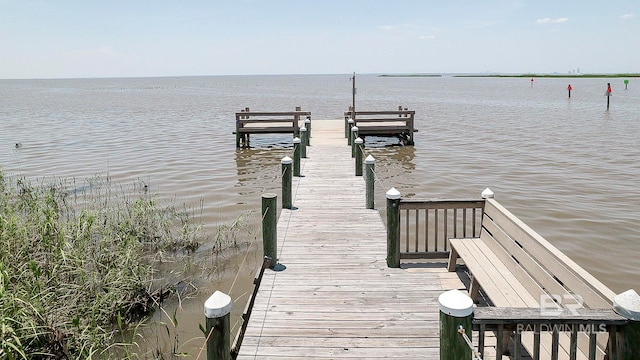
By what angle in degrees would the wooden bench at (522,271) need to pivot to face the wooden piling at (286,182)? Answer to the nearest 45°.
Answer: approximately 90° to its right

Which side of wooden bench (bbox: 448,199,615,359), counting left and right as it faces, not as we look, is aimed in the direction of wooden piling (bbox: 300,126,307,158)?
right

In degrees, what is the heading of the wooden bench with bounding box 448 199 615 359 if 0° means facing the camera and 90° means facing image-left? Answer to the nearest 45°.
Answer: approximately 45°

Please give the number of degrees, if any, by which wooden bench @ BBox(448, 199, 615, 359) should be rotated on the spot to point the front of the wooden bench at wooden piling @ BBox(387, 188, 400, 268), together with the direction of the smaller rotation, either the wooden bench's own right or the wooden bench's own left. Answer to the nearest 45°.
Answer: approximately 90° to the wooden bench's own right

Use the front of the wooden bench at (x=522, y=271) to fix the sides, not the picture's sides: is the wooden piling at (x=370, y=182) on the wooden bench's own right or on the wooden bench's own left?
on the wooden bench's own right

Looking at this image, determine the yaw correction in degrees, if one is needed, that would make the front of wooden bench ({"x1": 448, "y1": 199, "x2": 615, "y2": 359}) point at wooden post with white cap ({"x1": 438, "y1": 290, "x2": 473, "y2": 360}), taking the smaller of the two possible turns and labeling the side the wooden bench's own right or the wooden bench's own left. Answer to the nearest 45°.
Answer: approximately 45° to the wooden bench's own left
